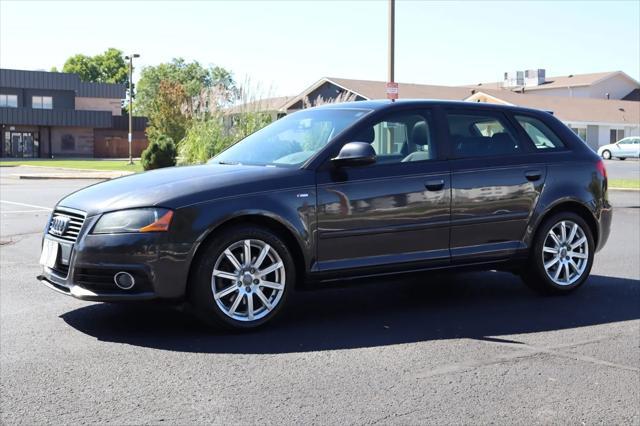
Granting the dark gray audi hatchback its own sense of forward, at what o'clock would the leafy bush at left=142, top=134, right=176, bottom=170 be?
The leafy bush is roughly at 4 o'clock from the dark gray audi hatchback.

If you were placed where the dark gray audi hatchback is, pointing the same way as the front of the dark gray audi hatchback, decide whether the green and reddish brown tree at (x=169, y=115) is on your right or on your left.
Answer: on your right

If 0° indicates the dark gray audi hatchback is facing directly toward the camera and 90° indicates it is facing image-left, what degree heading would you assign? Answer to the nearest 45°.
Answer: approximately 45°

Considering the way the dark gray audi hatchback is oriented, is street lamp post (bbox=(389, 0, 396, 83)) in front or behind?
behind

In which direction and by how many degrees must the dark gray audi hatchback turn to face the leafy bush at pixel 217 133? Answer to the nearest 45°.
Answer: approximately 135° to its right
